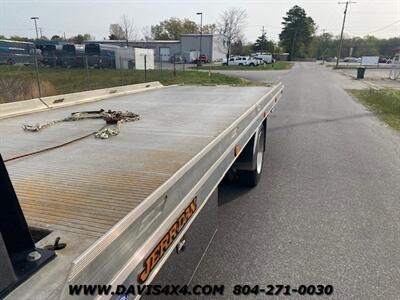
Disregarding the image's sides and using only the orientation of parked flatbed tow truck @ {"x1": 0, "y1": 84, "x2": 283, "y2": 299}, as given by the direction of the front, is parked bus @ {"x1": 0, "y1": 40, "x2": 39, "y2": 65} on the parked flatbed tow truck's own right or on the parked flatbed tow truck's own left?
on the parked flatbed tow truck's own right

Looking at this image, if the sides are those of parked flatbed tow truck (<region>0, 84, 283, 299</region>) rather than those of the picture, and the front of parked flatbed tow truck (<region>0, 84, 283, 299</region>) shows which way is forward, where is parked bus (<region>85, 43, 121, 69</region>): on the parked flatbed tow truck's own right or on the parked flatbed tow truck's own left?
on the parked flatbed tow truck's own right

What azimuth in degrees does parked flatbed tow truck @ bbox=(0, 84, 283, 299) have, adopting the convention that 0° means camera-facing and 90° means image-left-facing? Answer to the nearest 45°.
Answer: approximately 45°
